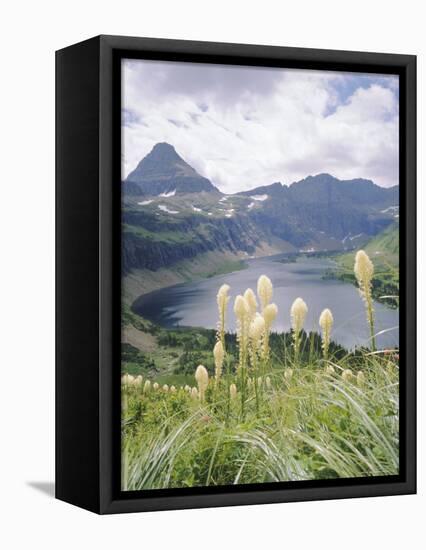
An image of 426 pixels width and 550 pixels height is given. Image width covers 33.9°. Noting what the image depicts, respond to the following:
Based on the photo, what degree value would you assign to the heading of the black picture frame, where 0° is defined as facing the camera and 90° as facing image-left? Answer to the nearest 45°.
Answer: approximately 315°
